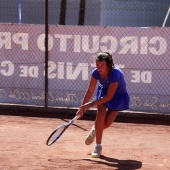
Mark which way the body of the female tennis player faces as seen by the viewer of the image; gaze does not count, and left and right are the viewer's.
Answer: facing the viewer and to the left of the viewer
